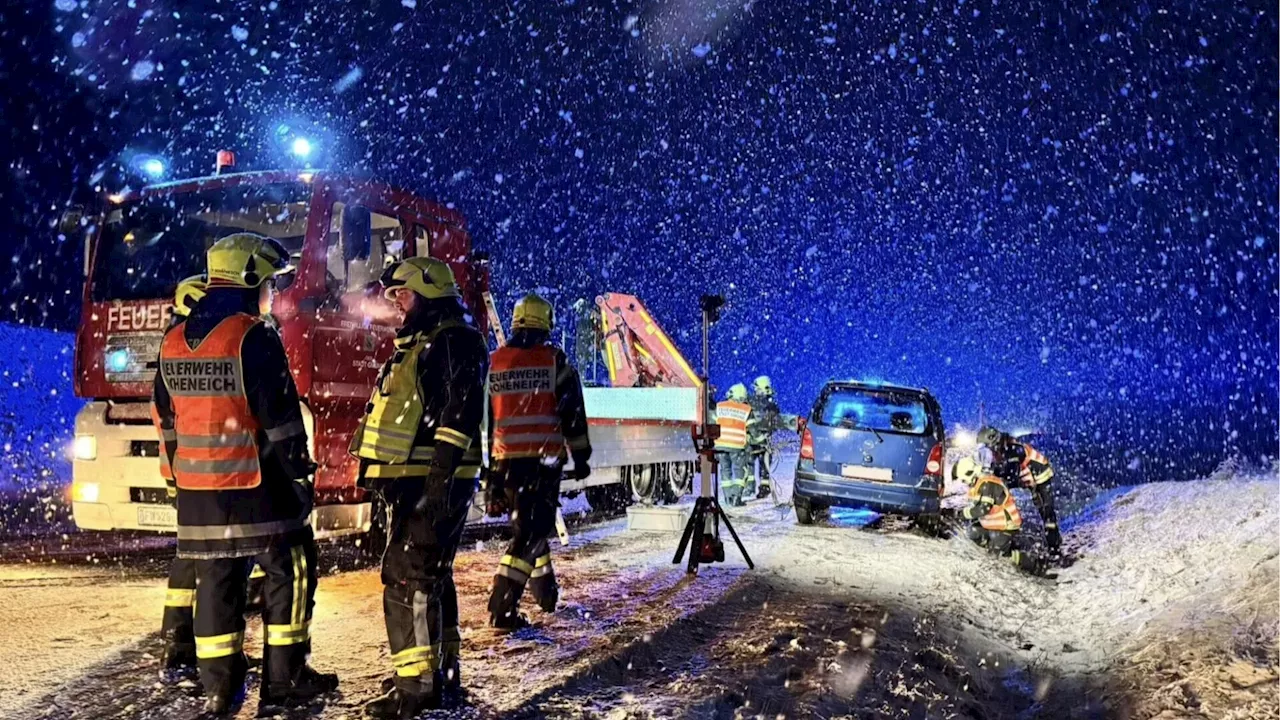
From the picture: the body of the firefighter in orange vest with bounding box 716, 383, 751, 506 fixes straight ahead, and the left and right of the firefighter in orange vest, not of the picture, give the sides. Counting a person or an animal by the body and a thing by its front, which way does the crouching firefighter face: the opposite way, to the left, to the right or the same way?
to the left

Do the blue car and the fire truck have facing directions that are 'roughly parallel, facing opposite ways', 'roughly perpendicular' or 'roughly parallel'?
roughly parallel, facing opposite ways

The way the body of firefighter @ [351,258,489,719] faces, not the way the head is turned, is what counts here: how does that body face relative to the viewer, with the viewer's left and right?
facing to the left of the viewer

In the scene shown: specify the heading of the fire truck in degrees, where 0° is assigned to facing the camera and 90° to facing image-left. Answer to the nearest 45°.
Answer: approximately 45°

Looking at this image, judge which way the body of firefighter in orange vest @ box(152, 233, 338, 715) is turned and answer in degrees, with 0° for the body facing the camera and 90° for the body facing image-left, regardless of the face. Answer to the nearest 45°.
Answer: approximately 225°

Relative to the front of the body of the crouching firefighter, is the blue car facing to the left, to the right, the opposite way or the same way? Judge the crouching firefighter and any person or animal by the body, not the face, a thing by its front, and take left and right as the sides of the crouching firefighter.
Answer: to the right

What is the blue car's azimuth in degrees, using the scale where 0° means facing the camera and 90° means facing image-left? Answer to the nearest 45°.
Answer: approximately 180°

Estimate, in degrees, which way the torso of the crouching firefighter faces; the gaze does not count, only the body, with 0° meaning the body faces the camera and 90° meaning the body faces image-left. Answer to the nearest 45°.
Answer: approximately 90°

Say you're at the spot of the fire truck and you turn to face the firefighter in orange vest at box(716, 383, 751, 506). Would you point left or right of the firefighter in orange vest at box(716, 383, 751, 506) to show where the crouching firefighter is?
right

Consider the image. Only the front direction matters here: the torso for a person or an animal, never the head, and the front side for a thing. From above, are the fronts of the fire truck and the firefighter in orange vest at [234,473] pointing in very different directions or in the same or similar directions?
very different directions

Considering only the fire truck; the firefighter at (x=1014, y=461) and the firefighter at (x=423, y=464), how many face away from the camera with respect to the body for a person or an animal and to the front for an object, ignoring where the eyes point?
0

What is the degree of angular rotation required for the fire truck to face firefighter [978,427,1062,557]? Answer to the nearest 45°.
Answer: approximately 135° to its left

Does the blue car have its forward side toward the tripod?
no

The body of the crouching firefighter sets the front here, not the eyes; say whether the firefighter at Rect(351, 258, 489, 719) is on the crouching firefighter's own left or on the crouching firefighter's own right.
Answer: on the crouching firefighter's own left

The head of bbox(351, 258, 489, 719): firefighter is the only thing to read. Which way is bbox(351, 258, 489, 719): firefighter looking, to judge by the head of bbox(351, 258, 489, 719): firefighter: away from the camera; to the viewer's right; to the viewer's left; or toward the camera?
to the viewer's left

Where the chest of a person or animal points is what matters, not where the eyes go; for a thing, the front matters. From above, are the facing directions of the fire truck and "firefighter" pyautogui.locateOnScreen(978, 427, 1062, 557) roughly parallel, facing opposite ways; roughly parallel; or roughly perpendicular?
roughly perpendicular

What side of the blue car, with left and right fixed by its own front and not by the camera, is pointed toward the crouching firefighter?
right

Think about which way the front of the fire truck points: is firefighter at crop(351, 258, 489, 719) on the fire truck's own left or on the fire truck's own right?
on the fire truck's own left

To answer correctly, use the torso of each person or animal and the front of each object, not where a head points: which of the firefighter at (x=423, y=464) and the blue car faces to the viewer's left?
the firefighter
